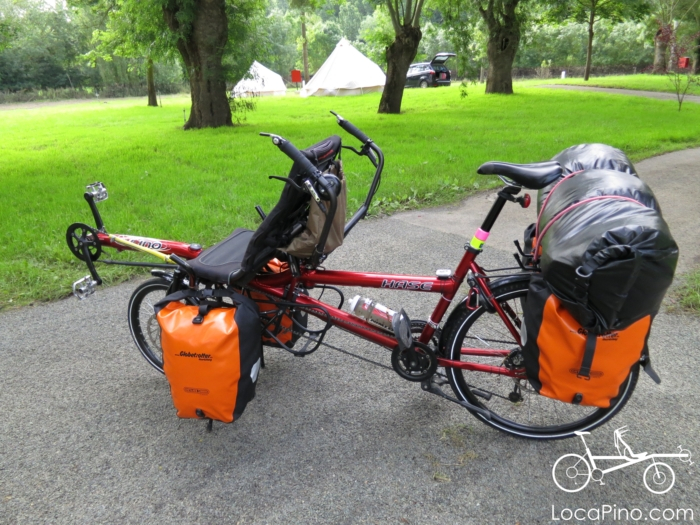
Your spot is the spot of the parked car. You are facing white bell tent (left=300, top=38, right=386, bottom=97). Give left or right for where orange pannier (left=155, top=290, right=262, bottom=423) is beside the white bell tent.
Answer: left

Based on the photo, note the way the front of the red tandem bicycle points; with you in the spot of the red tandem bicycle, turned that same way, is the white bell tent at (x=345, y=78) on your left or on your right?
on your right

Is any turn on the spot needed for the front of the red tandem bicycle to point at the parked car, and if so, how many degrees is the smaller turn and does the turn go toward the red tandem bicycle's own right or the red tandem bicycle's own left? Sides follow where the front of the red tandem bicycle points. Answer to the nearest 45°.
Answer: approximately 90° to the red tandem bicycle's own right

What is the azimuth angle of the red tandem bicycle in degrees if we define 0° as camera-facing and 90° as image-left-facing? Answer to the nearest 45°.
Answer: approximately 90°
